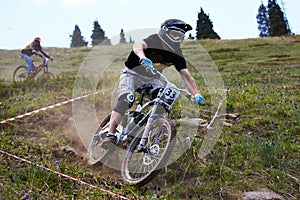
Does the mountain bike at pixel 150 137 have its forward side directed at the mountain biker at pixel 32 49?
no

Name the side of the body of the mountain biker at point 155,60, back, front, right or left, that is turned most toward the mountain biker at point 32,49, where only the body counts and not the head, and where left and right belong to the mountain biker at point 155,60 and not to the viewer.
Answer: back

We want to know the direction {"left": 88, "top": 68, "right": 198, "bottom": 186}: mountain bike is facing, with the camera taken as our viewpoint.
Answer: facing the viewer and to the right of the viewer
